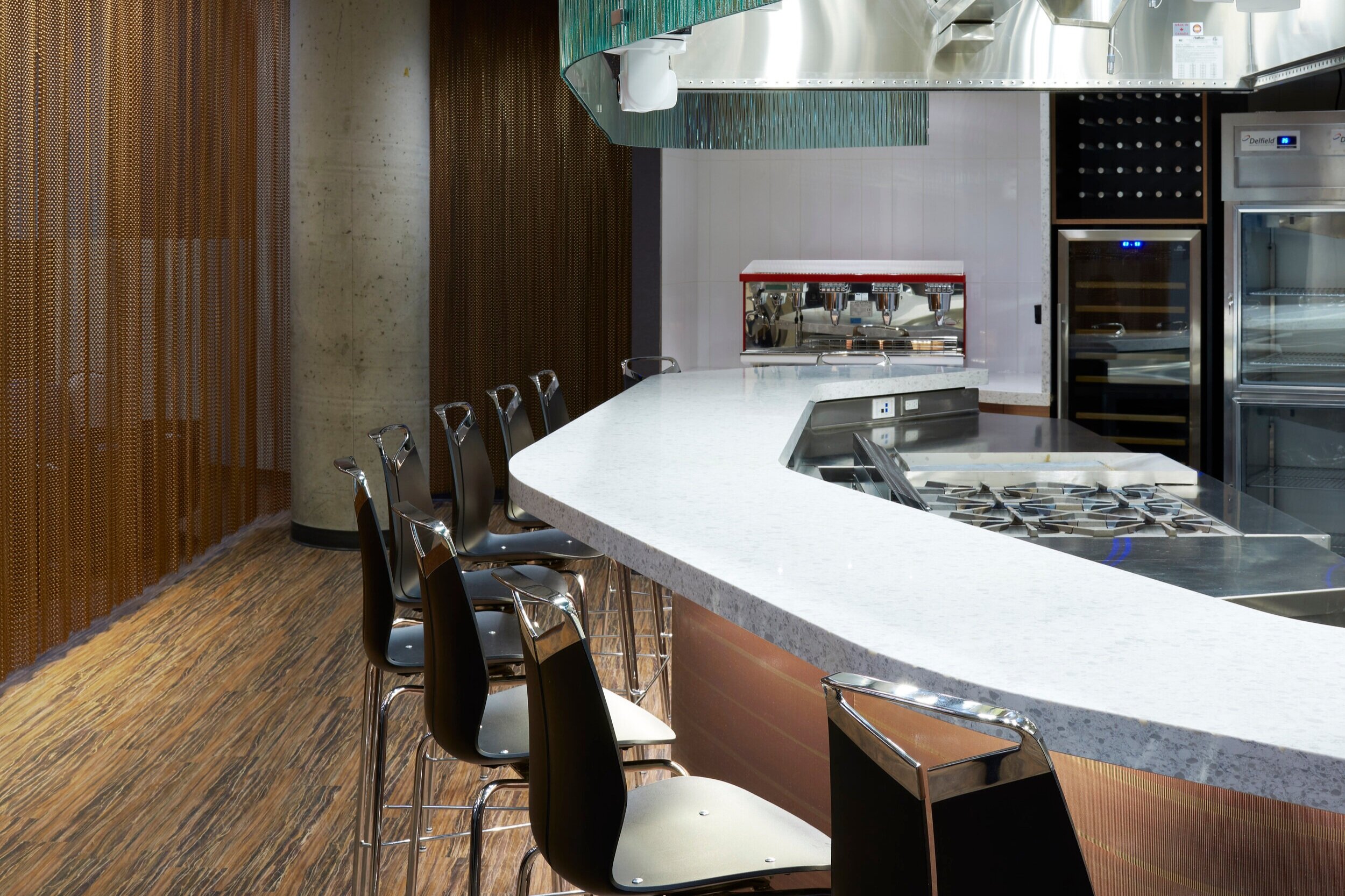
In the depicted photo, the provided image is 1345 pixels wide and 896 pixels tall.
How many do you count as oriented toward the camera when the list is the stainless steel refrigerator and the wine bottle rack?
2

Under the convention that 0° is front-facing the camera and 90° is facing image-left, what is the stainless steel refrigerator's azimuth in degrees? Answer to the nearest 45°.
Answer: approximately 0°

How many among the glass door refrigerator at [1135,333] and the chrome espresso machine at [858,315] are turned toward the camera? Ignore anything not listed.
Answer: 2

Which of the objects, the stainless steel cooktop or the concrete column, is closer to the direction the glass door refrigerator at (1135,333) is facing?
the stainless steel cooktop

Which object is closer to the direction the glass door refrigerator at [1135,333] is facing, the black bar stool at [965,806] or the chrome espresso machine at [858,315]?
the black bar stool

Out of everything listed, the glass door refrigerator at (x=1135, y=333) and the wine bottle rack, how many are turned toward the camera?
2
